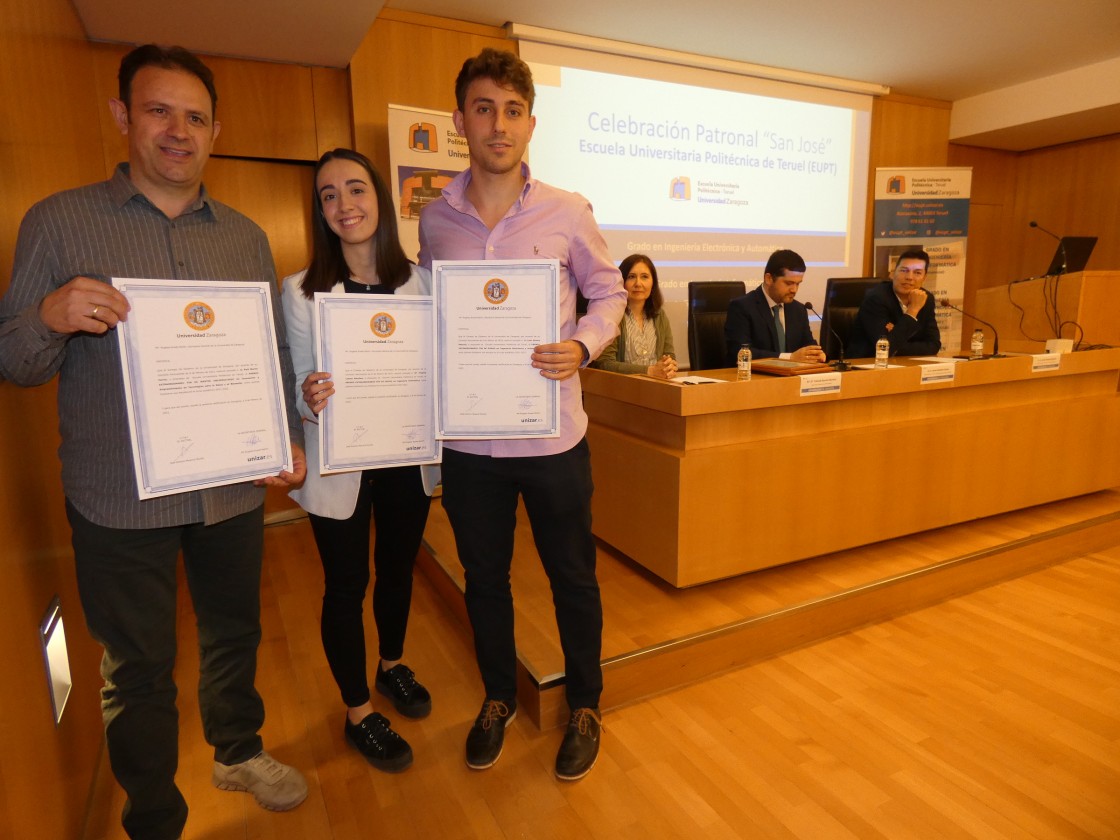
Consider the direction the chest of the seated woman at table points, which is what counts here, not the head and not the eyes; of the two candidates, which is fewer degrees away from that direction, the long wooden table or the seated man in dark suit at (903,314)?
the long wooden table

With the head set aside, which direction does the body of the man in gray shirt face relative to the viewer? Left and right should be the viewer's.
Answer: facing the viewer and to the right of the viewer

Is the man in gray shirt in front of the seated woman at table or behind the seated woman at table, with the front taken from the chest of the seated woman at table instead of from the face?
in front

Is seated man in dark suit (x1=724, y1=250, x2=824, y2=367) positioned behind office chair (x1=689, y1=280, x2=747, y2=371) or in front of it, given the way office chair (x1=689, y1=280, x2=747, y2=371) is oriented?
in front

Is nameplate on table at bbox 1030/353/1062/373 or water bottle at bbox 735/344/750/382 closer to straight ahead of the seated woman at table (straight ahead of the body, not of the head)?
the water bottle

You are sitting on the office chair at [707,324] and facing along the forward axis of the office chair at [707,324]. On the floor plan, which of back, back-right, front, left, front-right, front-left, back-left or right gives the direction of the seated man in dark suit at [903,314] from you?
left

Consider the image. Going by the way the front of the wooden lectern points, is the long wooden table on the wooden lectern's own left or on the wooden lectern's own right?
on the wooden lectern's own right

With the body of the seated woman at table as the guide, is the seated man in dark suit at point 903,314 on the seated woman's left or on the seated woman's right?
on the seated woman's left

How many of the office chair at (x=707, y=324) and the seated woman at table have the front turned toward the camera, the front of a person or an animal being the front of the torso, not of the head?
2

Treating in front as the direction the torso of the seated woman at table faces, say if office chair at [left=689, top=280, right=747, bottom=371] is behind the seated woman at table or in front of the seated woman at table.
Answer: behind
